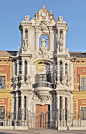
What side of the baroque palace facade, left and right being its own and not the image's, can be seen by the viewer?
front
